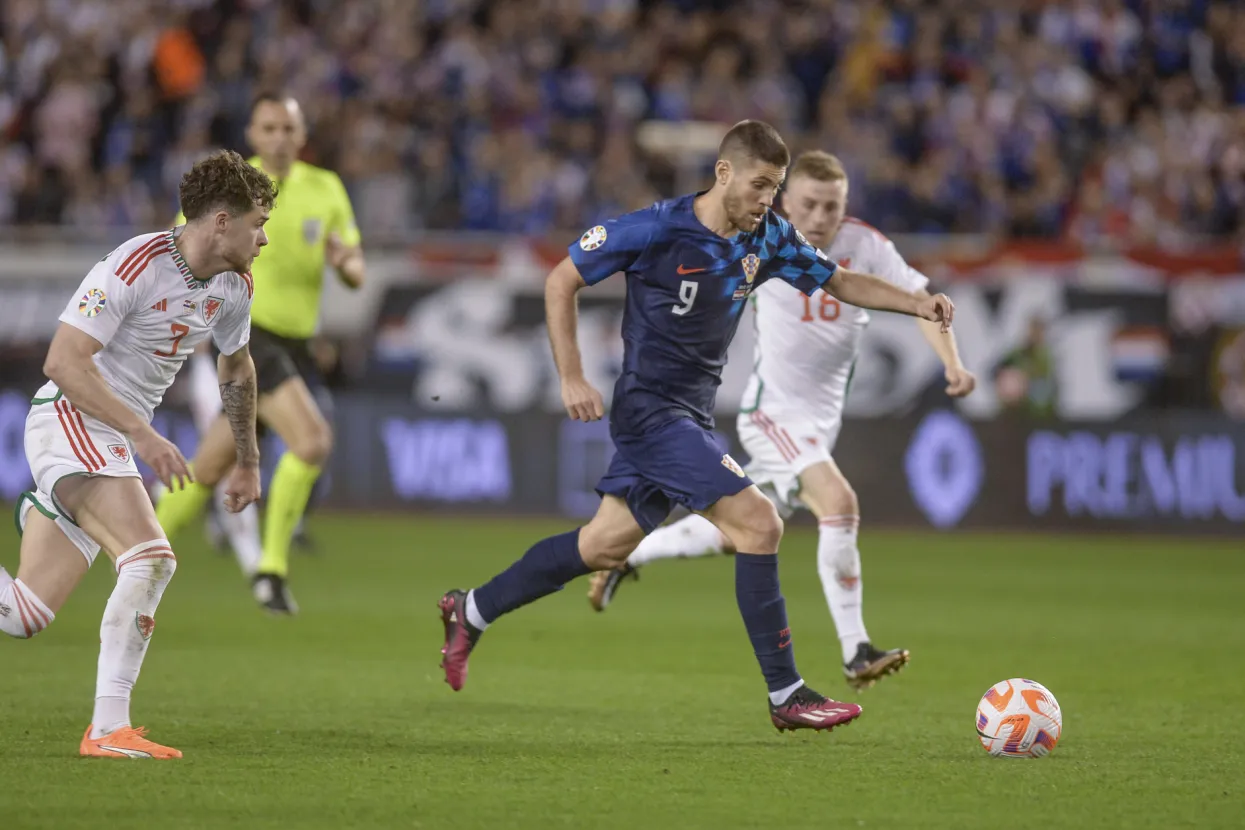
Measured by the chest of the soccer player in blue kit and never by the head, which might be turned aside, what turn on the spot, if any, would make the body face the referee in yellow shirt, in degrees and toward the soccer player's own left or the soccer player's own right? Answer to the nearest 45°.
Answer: approximately 180°

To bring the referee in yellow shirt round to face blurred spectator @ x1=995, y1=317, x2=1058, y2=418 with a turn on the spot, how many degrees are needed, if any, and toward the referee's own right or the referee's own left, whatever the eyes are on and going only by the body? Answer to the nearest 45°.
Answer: approximately 90° to the referee's own left

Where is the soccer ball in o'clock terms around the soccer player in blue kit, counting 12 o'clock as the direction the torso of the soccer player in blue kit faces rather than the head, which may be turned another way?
The soccer ball is roughly at 11 o'clock from the soccer player in blue kit.

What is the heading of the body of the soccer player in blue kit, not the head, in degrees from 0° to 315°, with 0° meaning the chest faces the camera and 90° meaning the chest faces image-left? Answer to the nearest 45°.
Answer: approximately 315°

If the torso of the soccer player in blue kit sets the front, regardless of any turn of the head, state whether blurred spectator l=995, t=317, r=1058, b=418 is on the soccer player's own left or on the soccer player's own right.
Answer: on the soccer player's own left

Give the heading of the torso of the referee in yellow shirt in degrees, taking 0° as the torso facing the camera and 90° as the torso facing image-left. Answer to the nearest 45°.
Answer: approximately 315°
